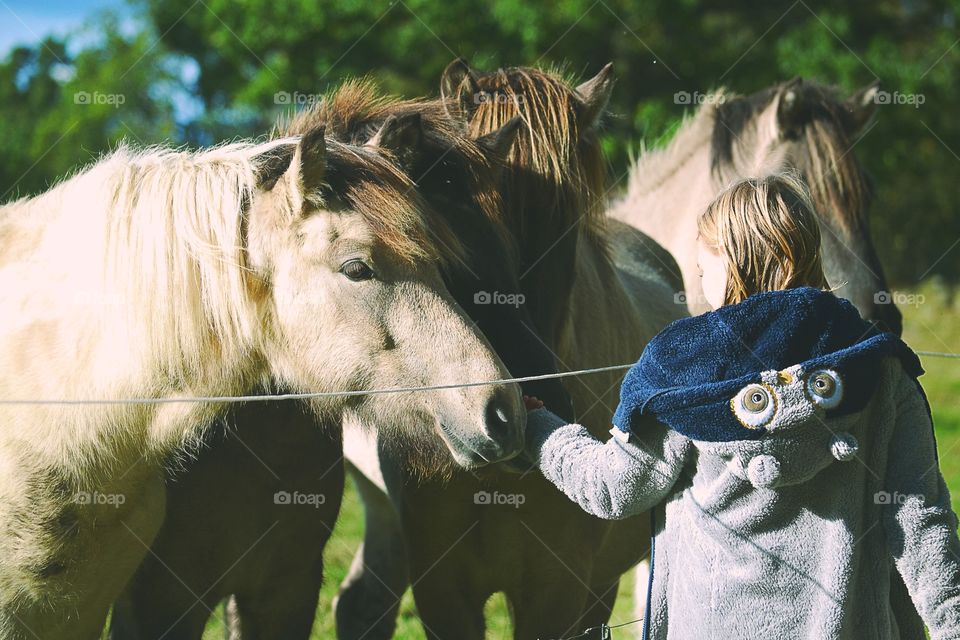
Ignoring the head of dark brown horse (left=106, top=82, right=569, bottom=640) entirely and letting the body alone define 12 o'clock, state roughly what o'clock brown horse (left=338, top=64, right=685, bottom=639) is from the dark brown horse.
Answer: The brown horse is roughly at 10 o'clock from the dark brown horse.

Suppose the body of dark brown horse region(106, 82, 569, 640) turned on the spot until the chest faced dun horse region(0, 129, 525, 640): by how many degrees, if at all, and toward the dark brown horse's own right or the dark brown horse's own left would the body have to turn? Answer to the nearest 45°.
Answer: approximately 45° to the dark brown horse's own right

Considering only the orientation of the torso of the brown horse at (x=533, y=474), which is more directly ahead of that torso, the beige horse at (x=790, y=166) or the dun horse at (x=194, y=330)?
the dun horse

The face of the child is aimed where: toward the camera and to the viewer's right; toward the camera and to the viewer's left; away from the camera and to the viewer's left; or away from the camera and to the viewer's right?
away from the camera and to the viewer's left

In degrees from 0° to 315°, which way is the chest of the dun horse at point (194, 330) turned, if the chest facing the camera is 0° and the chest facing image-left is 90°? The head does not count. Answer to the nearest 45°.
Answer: approximately 270°

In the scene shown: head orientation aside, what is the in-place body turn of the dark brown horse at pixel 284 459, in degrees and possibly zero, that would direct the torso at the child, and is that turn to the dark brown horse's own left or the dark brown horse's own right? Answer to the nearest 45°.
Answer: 0° — it already faces them

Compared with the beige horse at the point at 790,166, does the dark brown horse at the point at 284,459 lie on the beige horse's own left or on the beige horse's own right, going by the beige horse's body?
on the beige horse's own right

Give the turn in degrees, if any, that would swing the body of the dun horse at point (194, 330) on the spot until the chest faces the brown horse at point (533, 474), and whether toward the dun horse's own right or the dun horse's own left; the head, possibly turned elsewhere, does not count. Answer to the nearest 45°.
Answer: approximately 45° to the dun horse's own left

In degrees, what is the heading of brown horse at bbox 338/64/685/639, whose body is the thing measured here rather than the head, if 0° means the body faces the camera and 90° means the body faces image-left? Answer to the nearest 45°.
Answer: approximately 0°
